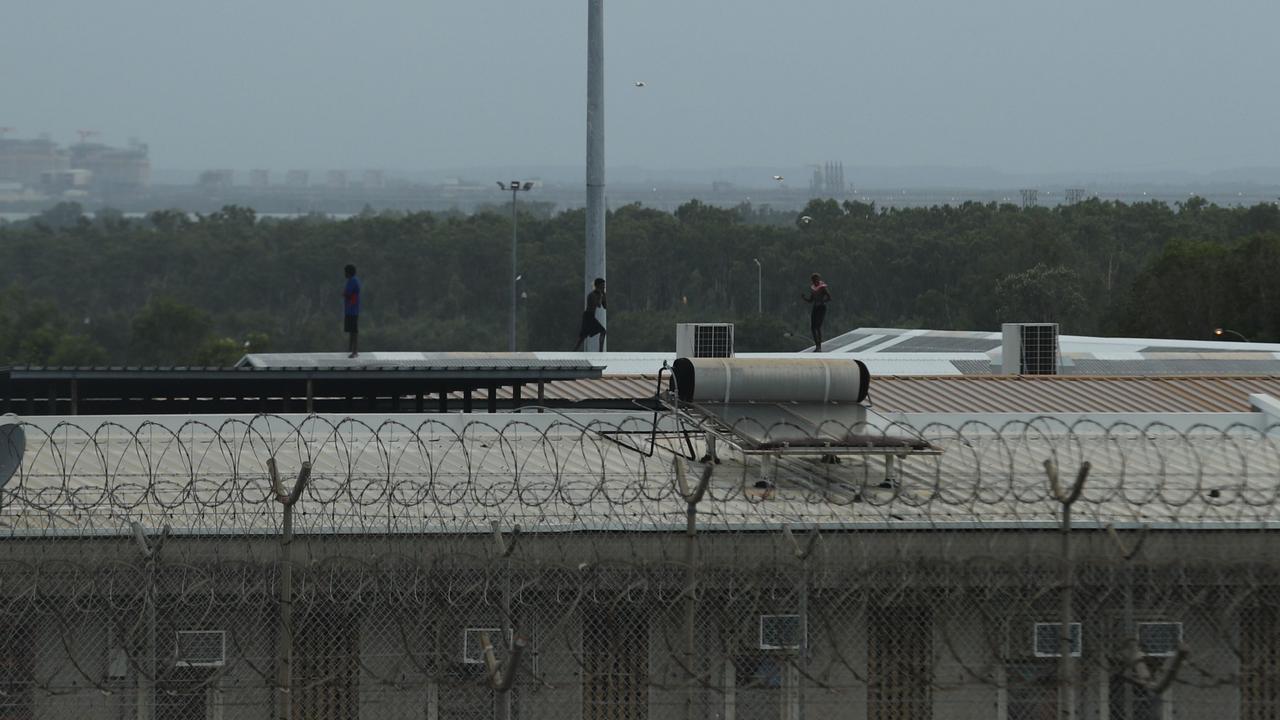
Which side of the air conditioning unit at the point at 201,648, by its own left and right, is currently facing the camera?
front

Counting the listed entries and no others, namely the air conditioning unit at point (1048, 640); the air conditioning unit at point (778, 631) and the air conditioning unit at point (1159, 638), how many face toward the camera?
3

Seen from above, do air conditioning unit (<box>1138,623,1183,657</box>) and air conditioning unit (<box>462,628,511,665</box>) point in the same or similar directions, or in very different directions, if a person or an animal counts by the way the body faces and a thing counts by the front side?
same or similar directions

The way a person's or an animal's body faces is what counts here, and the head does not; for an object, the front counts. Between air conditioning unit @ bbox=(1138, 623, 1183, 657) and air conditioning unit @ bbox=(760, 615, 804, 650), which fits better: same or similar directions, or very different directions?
same or similar directions

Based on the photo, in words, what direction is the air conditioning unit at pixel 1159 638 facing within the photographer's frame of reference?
facing the viewer

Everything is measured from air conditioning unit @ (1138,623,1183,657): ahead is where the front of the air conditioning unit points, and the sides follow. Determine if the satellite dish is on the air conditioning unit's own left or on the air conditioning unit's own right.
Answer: on the air conditioning unit's own right

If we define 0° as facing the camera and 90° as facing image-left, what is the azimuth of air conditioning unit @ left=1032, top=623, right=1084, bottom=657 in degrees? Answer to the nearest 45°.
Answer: approximately 0°

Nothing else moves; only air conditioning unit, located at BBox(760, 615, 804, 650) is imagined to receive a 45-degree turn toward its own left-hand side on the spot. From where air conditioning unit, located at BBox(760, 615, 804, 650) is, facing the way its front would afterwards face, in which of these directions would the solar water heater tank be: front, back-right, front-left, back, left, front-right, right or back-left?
back-left

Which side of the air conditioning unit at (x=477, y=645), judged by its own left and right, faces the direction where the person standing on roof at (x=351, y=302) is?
back

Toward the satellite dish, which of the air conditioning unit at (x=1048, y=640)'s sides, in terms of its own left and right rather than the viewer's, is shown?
right

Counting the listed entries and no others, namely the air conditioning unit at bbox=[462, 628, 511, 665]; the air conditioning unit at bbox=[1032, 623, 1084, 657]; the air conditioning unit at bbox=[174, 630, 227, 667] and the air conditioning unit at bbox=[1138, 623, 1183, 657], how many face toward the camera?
4

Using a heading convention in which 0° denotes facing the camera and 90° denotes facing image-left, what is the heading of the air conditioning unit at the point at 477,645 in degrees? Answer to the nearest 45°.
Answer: approximately 0°

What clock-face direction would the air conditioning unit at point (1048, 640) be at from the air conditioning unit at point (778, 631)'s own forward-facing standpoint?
the air conditioning unit at point (1048, 640) is roughly at 9 o'clock from the air conditioning unit at point (778, 631).

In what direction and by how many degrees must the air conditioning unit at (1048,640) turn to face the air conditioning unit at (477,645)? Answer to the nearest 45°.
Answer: approximately 90° to its right

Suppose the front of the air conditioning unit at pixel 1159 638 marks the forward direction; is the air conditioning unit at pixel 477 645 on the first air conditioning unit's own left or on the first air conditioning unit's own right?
on the first air conditioning unit's own right
